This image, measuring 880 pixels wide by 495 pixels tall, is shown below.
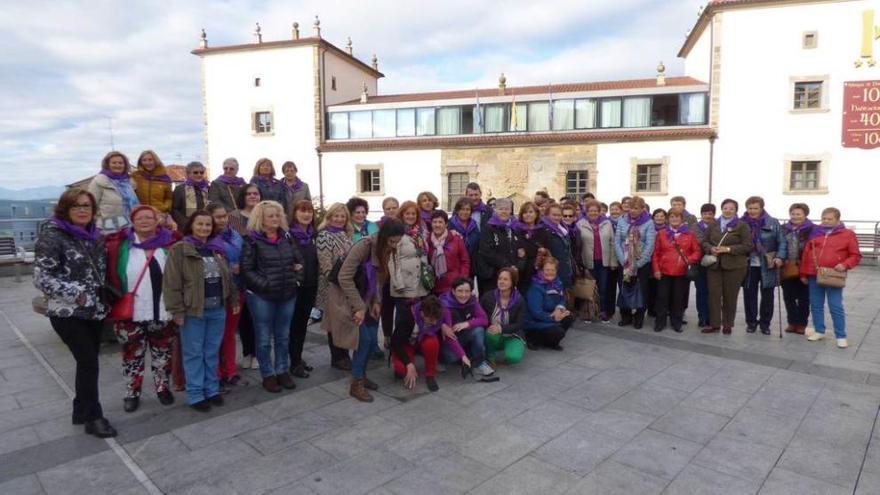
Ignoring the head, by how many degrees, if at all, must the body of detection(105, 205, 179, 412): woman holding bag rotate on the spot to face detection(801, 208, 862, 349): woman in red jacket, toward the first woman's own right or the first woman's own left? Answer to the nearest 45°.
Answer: approximately 90° to the first woman's own left

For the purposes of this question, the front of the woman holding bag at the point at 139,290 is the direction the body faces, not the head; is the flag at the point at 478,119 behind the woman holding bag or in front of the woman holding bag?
behind

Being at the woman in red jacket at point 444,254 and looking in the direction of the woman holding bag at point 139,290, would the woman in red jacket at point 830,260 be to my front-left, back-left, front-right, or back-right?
back-left

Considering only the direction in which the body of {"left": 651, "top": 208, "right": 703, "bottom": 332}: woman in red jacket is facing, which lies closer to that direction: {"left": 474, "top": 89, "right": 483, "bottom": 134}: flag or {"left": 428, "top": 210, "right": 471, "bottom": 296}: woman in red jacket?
the woman in red jacket

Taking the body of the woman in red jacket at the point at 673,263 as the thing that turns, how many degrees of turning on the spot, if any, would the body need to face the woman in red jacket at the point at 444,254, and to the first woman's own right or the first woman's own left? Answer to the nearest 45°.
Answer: approximately 45° to the first woman's own right

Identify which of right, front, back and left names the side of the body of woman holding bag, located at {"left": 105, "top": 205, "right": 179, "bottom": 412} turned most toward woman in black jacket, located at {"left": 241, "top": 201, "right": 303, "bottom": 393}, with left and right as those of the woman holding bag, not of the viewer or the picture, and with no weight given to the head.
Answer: left
